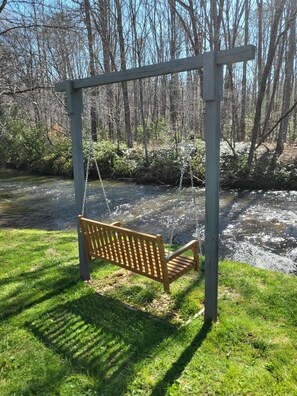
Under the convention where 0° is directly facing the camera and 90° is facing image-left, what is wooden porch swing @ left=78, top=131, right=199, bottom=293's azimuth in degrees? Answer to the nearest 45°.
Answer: approximately 225°
